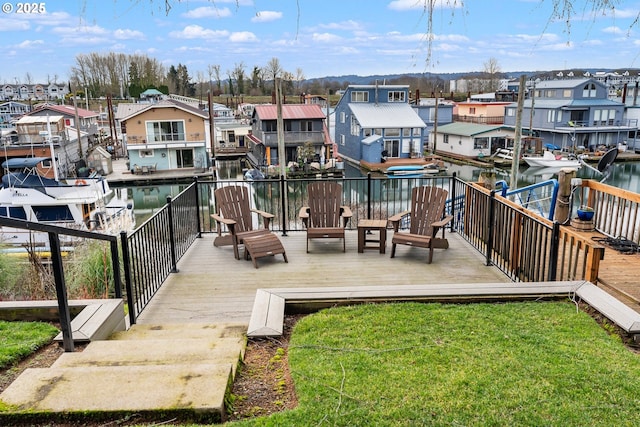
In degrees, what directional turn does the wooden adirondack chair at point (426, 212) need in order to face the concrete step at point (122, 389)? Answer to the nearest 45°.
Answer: approximately 45° to its left

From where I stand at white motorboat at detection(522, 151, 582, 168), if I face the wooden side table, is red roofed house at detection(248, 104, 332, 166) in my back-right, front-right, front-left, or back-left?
front-right

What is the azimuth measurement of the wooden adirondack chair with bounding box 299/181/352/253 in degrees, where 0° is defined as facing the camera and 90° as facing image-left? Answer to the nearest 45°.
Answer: approximately 0°

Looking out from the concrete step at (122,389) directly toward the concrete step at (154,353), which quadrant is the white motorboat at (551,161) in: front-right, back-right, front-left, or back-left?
front-right

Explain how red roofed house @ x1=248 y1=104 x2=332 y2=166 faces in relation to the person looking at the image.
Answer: facing the viewer

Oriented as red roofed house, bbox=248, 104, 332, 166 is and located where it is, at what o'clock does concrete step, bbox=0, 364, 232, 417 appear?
The concrete step is roughly at 12 o'clock from the red roofed house.

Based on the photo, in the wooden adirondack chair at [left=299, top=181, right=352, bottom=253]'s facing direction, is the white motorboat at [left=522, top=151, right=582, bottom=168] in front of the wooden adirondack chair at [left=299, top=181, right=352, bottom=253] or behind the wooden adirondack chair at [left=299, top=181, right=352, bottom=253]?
behind

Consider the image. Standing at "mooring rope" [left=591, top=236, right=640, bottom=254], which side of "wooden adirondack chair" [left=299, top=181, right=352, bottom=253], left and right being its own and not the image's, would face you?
left

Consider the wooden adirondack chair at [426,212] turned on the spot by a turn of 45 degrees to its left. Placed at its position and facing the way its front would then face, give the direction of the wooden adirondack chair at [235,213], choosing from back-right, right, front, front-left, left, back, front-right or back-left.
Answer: right

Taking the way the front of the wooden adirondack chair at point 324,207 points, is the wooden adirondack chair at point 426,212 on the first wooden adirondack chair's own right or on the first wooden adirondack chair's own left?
on the first wooden adirondack chair's own left

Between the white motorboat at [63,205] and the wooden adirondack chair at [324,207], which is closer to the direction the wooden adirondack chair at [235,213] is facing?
the wooden adirondack chair

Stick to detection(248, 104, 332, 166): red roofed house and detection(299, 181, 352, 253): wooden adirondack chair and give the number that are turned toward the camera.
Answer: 2

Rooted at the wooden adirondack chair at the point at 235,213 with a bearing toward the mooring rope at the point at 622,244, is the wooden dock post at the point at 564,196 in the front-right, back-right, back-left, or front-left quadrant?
front-left

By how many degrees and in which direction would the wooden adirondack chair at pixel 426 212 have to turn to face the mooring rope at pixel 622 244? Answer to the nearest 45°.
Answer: approximately 135° to its left

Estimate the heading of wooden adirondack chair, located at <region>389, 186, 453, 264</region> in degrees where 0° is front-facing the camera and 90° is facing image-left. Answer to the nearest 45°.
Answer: approximately 45°

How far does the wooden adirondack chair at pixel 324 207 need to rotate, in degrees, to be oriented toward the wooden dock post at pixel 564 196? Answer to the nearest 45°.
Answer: approximately 90° to its left

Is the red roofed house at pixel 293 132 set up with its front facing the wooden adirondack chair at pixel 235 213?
yes

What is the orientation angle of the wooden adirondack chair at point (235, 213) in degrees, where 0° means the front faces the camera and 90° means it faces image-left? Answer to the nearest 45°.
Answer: approximately 315°

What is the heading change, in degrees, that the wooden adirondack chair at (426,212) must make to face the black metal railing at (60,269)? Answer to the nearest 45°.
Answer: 0° — it already faces it

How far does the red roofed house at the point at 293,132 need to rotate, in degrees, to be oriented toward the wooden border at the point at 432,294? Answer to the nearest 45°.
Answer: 0° — it already faces it

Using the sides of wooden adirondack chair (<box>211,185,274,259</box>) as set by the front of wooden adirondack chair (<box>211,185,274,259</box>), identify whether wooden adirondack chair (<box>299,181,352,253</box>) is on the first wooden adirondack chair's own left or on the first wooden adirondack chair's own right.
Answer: on the first wooden adirondack chair's own left
